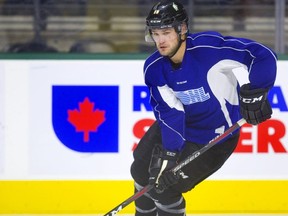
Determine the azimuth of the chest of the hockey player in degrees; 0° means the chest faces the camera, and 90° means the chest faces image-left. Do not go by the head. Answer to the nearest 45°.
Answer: approximately 45°
